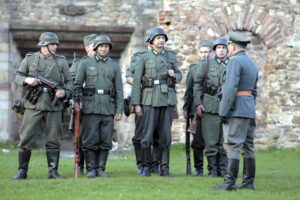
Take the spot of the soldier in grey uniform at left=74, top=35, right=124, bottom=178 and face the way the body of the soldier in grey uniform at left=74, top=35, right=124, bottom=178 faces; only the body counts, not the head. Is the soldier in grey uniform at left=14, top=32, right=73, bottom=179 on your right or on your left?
on your right

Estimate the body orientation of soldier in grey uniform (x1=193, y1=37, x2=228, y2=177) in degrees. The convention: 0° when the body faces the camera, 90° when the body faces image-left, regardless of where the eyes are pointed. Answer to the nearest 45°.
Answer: approximately 315°

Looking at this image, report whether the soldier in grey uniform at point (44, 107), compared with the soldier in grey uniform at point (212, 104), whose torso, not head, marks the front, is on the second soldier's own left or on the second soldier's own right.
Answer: on the second soldier's own right

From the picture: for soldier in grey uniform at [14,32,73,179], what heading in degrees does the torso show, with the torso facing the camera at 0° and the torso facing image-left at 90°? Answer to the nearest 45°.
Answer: approximately 0°

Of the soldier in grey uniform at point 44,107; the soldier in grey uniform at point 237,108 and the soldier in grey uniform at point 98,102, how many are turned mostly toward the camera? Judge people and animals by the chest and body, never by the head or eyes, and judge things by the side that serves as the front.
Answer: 2

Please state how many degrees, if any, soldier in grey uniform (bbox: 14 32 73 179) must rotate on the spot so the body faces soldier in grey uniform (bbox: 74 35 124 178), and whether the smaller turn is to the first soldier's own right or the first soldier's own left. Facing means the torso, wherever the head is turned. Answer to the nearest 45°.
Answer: approximately 90° to the first soldier's own left

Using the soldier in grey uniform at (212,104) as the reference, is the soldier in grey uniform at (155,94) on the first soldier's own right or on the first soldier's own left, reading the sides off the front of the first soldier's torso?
on the first soldier's own right

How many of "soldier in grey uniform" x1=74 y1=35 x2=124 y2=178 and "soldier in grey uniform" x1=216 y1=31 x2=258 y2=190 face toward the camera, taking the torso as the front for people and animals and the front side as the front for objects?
1

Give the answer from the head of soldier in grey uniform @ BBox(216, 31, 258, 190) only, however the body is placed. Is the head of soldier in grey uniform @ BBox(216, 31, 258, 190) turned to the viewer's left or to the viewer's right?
to the viewer's left
